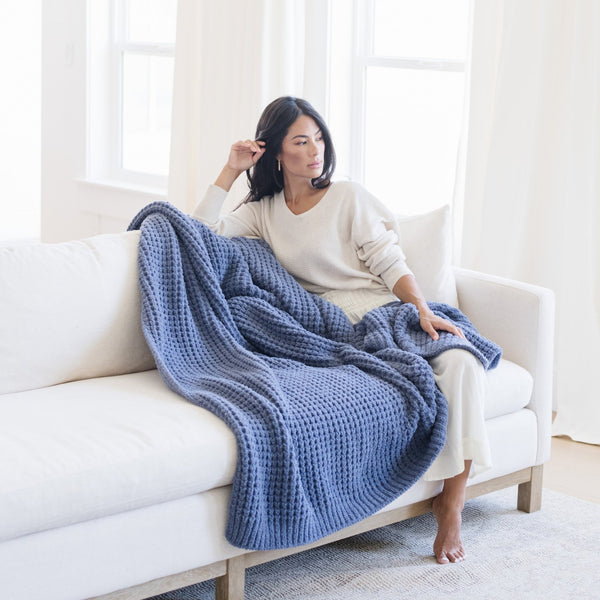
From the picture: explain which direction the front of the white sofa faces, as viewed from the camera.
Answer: facing the viewer and to the right of the viewer

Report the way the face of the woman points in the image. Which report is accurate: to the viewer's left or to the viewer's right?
to the viewer's right

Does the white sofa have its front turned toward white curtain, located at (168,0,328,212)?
no

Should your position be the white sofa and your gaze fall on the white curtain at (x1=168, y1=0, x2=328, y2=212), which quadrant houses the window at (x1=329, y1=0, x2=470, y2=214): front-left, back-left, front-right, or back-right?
front-right

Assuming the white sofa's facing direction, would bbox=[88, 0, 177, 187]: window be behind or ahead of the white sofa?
behind

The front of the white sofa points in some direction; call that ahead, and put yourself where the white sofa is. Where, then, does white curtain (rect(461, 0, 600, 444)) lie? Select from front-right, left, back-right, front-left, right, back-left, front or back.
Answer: left
